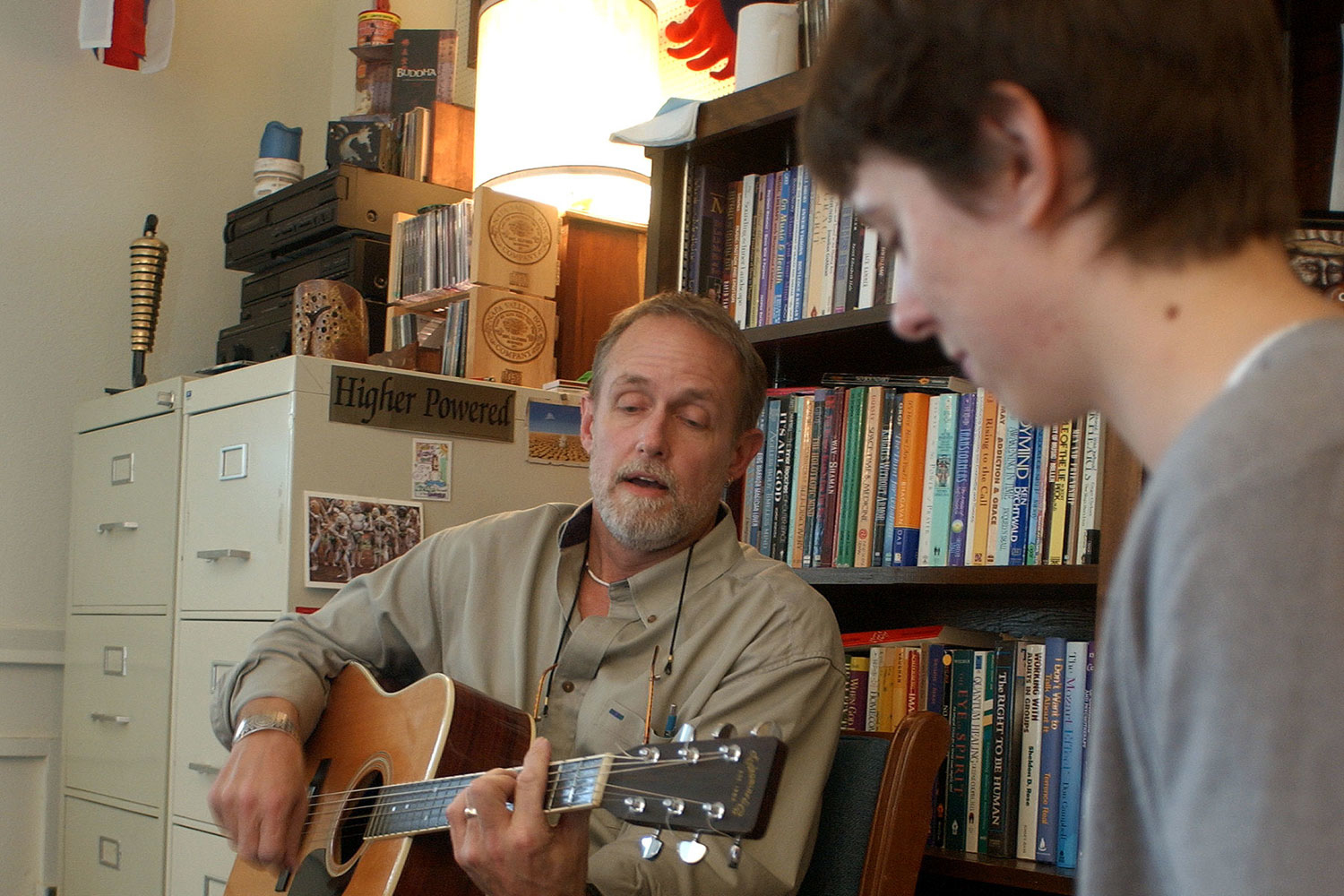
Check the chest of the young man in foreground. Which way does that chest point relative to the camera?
to the viewer's left

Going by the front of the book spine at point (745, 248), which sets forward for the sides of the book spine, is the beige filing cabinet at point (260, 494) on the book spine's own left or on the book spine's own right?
on the book spine's own right

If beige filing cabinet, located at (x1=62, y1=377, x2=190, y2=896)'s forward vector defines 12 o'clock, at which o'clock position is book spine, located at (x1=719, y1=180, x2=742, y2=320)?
The book spine is roughly at 9 o'clock from the beige filing cabinet.

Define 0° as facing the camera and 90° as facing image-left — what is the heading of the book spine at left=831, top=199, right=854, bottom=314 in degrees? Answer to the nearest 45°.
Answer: approximately 0°

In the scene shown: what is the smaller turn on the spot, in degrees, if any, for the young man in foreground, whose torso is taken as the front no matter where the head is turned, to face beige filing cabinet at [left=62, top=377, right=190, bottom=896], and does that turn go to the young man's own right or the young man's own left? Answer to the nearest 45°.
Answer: approximately 45° to the young man's own right

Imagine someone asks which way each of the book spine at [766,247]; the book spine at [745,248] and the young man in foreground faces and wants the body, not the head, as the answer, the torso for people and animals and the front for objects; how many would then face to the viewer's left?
1

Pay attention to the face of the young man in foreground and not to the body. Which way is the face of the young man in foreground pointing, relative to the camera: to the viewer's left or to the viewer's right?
to the viewer's left

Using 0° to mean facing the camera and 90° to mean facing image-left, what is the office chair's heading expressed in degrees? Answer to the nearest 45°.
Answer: approximately 45°
